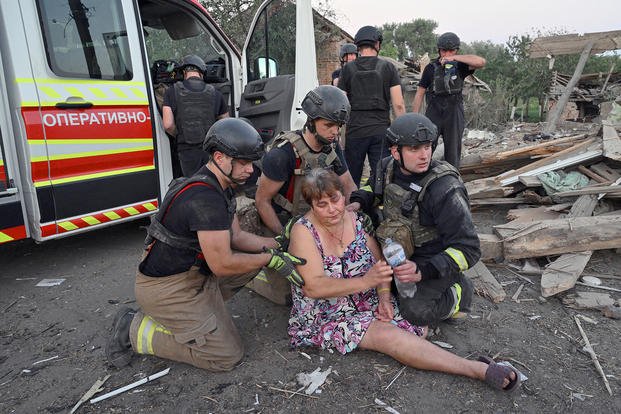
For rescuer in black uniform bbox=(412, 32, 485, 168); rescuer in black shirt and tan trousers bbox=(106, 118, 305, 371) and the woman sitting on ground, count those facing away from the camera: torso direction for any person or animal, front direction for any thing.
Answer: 0

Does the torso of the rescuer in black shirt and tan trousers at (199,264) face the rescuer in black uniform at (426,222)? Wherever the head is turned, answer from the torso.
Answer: yes

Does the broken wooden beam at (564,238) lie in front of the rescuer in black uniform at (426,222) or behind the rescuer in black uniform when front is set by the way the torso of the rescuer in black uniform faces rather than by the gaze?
behind

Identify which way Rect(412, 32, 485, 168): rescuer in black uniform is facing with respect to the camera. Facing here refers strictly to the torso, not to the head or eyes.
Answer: toward the camera

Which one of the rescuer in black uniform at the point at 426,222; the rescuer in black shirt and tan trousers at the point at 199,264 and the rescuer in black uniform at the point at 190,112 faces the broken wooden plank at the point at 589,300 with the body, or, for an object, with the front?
the rescuer in black shirt and tan trousers at the point at 199,264

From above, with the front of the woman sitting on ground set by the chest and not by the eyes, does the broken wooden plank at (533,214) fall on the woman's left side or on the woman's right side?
on the woman's left side

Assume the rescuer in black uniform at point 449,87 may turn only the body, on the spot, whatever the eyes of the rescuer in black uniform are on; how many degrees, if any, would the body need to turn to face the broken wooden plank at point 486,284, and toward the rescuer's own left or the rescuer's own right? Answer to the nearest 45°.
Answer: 0° — they already face it

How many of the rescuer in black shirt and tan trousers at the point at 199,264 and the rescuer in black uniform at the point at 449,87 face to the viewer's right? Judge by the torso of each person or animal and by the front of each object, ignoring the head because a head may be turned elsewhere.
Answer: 1

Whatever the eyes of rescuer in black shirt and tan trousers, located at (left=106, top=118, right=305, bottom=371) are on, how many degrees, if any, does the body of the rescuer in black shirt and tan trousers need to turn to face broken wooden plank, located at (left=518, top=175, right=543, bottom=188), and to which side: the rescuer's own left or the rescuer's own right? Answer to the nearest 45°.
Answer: approximately 45° to the rescuer's own left

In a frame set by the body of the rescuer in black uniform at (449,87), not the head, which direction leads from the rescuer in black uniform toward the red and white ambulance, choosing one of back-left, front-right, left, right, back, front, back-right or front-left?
front-right

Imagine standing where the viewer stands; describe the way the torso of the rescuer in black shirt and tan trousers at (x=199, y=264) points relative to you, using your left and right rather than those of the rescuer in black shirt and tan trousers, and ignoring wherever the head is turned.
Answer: facing to the right of the viewer

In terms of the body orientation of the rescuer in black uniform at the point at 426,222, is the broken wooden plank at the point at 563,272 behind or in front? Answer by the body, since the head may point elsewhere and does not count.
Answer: behind

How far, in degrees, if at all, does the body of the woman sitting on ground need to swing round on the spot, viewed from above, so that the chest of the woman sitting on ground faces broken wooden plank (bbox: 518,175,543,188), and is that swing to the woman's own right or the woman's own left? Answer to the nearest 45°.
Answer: approximately 90° to the woman's own left

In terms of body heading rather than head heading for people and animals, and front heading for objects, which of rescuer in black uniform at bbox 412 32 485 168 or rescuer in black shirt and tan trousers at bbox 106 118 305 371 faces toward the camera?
rescuer in black uniform at bbox 412 32 485 168

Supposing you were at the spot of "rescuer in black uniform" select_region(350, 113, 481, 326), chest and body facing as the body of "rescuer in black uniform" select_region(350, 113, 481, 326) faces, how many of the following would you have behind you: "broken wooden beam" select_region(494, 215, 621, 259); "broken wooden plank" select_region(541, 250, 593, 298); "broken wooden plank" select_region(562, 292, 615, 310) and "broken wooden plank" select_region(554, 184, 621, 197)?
4

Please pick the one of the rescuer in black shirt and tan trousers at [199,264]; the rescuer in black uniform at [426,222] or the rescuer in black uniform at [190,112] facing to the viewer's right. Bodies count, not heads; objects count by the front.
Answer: the rescuer in black shirt and tan trousers at [199,264]

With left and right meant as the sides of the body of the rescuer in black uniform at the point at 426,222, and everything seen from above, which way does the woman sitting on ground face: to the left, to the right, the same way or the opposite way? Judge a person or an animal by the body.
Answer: to the left
